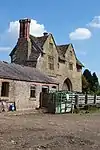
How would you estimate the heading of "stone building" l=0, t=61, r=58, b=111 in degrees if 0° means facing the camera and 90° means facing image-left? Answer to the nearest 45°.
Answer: approximately 315°
